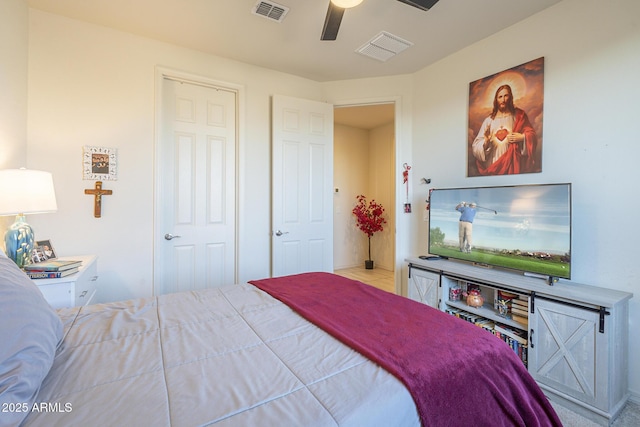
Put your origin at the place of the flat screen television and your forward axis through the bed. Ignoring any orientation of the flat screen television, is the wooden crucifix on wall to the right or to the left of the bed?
right

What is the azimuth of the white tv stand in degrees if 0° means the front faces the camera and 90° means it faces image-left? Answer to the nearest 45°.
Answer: approximately 45°

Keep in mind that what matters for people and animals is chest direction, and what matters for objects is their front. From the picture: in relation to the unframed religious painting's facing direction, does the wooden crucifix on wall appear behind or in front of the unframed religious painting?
in front

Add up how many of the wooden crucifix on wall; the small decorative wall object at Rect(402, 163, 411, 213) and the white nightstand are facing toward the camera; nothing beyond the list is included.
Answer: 2

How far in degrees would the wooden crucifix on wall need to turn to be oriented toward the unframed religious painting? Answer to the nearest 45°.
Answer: approximately 45° to its left

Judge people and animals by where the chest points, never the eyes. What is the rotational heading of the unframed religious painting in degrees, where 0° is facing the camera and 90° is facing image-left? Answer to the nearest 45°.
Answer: approximately 45°
